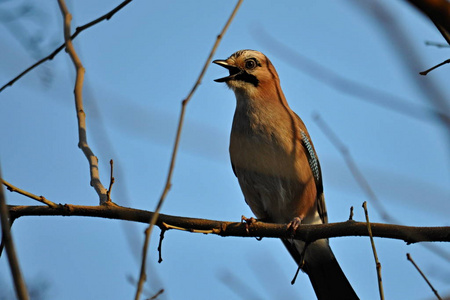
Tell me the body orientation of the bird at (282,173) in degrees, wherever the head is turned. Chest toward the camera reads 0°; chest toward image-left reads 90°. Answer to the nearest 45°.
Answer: approximately 45°

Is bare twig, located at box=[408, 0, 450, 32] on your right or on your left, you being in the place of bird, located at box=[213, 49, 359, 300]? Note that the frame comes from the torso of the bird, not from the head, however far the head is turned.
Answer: on your left

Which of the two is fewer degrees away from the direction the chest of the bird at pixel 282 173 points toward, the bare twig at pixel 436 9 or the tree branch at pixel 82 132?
the tree branch
